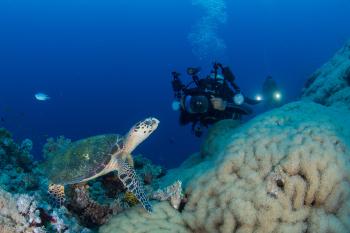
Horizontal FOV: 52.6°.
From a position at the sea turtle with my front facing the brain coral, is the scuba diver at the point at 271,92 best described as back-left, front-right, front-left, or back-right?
front-left

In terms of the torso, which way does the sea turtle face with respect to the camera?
to the viewer's right

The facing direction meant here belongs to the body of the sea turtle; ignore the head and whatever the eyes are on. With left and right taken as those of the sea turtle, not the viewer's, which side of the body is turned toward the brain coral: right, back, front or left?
front

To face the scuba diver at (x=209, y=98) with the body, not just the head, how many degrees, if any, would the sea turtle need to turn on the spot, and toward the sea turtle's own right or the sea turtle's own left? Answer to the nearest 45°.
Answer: approximately 45° to the sea turtle's own left

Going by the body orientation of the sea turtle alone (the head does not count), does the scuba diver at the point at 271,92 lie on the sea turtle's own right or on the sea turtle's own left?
on the sea turtle's own left
